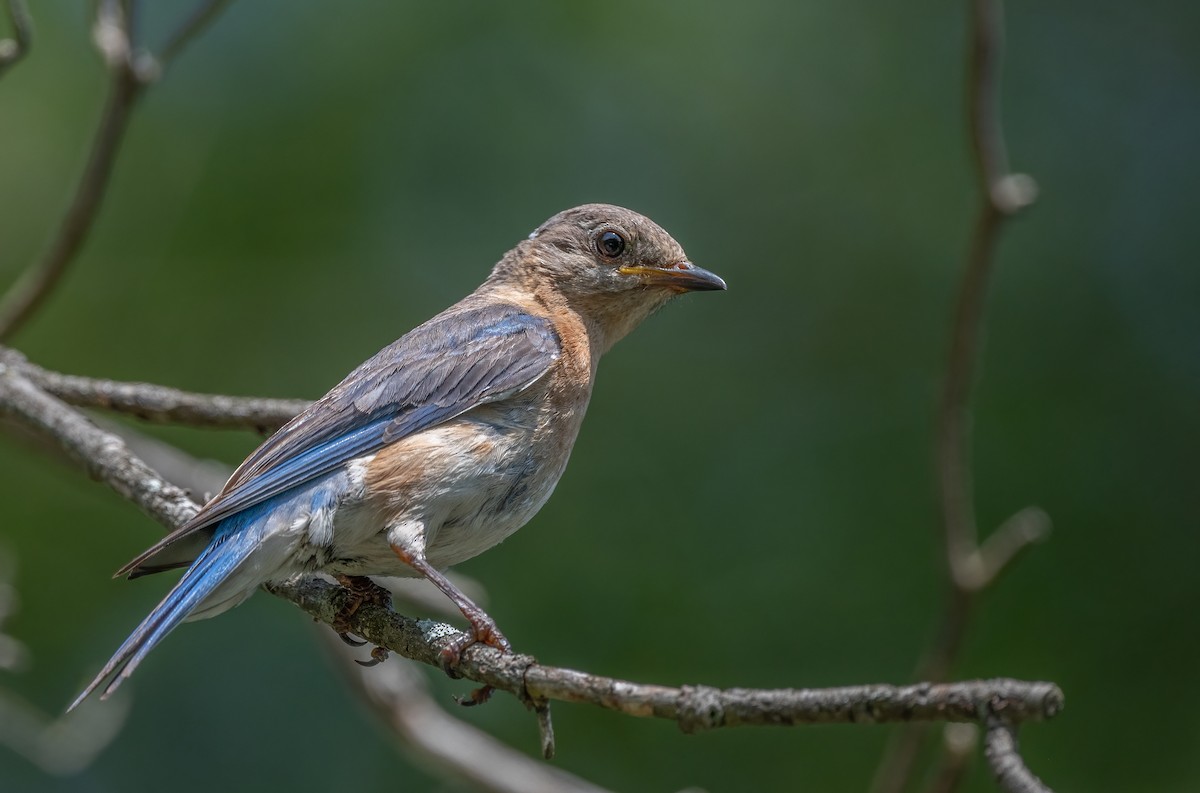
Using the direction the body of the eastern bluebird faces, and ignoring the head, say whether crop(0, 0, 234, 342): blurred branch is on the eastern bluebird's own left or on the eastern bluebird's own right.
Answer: on the eastern bluebird's own left

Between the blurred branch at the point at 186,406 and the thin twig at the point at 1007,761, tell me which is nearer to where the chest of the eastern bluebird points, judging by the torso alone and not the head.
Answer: the thin twig

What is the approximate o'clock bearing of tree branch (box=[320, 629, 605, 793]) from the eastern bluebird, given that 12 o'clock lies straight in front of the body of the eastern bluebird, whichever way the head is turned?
The tree branch is roughly at 9 o'clock from the eastern bluebird.

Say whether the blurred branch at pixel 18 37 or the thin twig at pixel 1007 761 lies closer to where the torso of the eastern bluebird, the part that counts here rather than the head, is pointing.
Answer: the thin twig

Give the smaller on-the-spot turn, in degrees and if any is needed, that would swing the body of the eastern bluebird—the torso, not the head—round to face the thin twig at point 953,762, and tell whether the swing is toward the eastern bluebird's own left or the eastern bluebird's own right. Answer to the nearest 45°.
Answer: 0° — it already faces it

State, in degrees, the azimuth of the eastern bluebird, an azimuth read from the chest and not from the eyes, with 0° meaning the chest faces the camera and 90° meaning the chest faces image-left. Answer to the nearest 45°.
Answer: approximately 270°

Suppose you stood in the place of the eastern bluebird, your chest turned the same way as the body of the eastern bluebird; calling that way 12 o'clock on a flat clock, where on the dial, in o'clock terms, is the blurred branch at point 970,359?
The blurred branch is roughly at 12 o'clock from the eastern bluebird.

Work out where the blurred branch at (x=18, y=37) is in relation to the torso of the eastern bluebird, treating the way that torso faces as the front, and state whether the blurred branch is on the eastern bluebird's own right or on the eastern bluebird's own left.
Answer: on the eastern bluebird's own left
